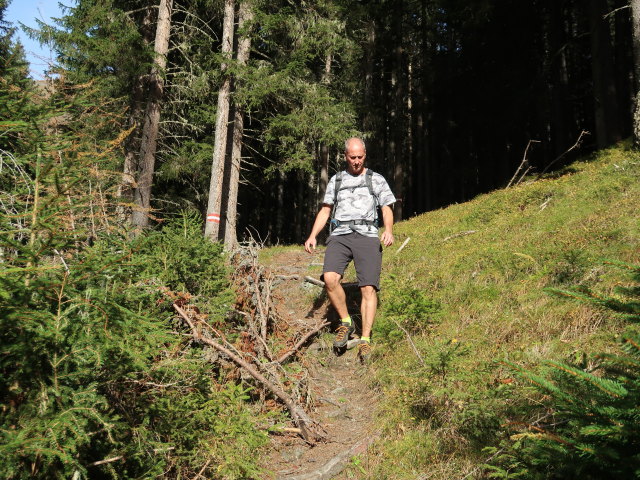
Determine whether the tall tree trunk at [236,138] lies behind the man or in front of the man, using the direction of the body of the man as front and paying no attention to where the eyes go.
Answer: behind

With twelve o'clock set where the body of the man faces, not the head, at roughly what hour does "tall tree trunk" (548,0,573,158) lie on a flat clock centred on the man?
The tall tree trunk is roughly at 7 o'clock from the man.

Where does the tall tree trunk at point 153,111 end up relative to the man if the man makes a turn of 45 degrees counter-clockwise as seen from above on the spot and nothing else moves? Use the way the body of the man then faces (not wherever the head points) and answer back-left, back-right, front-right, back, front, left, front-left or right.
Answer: back

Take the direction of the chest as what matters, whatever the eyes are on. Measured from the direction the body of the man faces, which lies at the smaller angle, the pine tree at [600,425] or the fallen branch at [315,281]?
the pine tree

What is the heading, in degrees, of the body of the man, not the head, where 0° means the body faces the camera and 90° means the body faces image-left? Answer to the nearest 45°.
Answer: approximately 0°

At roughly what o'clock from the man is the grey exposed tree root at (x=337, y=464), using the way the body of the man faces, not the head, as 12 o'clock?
The grey exposed tree root is roughly at 12 o'clock from the man.

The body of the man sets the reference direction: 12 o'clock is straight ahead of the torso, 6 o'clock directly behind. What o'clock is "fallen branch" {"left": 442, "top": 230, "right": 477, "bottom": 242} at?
The fallen branch is roughly at 7 o'clock from the man.

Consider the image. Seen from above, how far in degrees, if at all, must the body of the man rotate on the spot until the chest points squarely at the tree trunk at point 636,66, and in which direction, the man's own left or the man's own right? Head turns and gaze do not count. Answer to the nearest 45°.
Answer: approximately 135° to the man's own left

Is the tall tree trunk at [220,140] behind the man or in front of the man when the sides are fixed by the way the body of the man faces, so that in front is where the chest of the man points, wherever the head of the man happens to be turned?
behind
